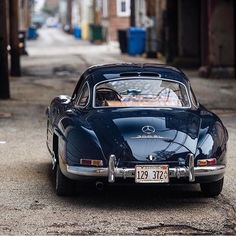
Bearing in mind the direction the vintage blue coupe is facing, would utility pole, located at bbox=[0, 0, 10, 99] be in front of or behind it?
in front

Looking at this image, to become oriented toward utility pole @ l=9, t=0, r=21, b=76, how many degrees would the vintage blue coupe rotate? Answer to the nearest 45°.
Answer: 0° — it already faces it

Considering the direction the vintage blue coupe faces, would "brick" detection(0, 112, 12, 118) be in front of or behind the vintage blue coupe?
in front

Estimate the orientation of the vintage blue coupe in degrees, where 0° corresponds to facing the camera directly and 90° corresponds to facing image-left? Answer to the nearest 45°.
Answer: approximately 180°

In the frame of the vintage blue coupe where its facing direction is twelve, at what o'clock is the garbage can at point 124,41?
The garbage can is roughly at 12 o'clock from the vintage blue coupe.

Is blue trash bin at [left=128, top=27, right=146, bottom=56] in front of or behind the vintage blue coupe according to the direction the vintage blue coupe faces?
in front
